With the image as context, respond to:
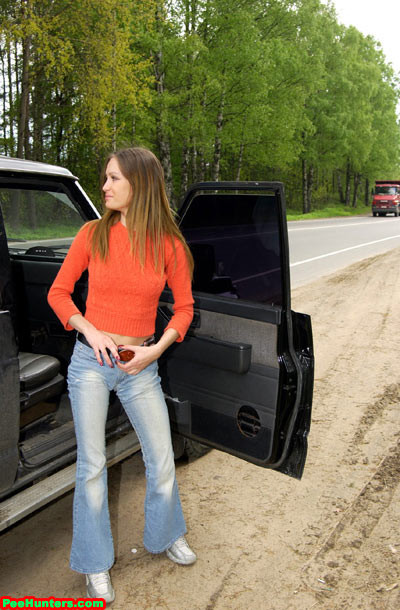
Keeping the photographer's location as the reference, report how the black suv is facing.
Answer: facing away from the viewer and to the right of the viewer

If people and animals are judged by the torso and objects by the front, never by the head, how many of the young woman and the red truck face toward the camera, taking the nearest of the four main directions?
2

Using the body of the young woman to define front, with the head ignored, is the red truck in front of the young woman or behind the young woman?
behind

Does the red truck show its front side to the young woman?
yes

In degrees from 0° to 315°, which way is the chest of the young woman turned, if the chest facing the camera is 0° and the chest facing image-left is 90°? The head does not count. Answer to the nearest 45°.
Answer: approximately 0°

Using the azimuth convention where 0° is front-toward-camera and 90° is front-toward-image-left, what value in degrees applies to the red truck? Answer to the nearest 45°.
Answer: approximately 0°
